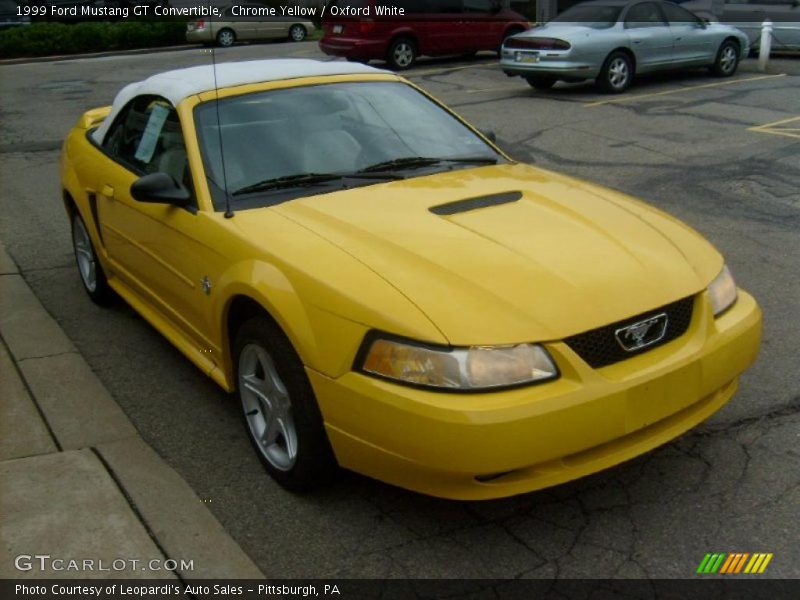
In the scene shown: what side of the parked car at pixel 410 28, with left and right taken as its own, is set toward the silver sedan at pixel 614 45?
right

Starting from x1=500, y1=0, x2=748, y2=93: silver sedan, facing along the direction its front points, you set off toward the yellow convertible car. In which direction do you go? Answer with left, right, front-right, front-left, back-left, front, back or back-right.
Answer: back-right

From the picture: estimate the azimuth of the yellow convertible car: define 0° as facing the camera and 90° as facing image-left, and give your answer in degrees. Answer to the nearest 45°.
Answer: approximately 315°

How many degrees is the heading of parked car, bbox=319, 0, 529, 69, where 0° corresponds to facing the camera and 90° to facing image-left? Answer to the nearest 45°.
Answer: approximately 225°

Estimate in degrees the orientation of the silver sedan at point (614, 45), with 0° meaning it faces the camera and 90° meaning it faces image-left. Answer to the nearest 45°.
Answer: approximately 225°

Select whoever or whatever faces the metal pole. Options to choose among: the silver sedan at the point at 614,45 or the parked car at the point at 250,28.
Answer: the silver sedan

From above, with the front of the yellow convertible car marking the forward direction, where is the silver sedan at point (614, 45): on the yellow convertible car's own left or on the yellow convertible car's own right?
on the yellow convertible car's own left
